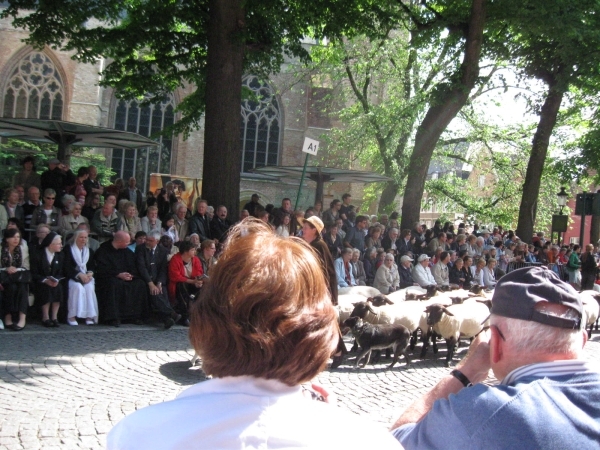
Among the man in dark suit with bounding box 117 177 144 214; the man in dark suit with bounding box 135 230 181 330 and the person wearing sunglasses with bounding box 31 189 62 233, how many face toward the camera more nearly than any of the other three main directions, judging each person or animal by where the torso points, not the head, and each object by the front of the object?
3

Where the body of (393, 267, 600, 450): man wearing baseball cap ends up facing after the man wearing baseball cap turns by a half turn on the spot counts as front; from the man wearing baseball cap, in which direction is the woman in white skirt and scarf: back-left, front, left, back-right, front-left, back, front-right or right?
back

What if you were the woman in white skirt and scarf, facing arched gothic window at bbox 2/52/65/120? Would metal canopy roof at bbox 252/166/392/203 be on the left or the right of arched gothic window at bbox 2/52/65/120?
right

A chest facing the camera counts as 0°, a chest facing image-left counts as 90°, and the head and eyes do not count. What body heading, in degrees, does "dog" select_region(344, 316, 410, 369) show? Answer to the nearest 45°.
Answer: approximately 90°

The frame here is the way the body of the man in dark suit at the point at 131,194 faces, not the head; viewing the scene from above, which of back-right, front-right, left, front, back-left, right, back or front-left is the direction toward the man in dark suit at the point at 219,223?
front-left

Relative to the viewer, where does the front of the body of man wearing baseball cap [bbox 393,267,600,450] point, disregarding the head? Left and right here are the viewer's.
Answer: facing away from the viewer and to the left of the viewer

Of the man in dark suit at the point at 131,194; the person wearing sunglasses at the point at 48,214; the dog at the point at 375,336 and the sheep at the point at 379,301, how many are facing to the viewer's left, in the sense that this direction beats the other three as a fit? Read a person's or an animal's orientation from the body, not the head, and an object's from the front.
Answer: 2

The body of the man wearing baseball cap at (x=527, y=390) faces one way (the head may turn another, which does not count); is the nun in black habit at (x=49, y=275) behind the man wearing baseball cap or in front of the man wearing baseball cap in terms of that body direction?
in front

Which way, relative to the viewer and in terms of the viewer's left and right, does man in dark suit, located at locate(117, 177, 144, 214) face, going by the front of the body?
facing the viewer

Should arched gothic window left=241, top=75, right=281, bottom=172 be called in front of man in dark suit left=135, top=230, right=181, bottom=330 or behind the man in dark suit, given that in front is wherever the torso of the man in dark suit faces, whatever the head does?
behind

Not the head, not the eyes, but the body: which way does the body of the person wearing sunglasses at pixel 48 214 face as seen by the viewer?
toward the camera

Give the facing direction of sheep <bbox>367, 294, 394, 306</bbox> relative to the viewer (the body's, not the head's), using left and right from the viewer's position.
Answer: facing to the left of the viewer

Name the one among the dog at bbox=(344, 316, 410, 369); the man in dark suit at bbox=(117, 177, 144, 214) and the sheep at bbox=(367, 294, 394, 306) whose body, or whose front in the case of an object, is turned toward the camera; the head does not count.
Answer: the man in dark suit

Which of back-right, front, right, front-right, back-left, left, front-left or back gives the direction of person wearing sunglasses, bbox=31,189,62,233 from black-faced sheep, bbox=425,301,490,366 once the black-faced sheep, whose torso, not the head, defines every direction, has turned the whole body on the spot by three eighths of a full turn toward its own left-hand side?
back

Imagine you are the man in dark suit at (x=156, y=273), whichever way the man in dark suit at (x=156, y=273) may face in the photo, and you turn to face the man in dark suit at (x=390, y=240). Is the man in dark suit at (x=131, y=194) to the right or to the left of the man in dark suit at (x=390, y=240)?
left

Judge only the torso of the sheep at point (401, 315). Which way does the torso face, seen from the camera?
to the viewer's left

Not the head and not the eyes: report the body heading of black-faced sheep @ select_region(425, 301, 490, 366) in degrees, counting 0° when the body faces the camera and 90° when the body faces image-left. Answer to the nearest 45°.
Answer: approximately 45°
